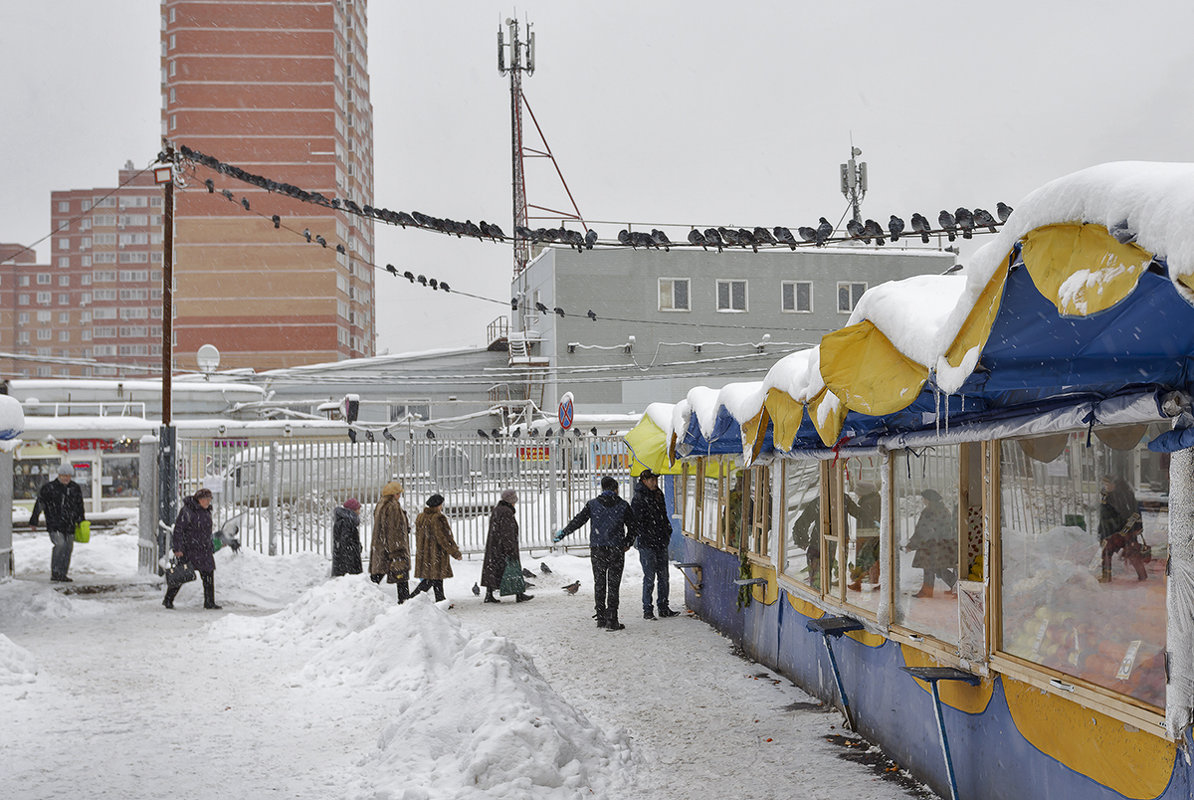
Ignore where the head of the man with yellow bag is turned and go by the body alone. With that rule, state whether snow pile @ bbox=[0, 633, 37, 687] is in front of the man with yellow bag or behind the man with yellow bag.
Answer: in front

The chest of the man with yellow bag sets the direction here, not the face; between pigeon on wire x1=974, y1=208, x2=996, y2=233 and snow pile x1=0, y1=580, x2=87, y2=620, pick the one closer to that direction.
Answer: the snow pile

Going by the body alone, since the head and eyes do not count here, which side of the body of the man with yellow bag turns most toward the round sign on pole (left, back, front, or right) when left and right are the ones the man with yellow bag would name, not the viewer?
left

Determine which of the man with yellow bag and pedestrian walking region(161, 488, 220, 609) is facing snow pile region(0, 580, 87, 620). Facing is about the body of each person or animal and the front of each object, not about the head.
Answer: the man with yellow bag

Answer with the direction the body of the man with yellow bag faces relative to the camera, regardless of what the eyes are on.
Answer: toward the camera

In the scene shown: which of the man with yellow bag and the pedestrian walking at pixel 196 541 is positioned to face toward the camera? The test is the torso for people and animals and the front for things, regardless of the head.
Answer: the man with yellow bag

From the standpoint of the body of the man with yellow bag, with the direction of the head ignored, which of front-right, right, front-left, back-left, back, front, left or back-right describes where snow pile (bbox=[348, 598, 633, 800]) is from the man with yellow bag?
front
